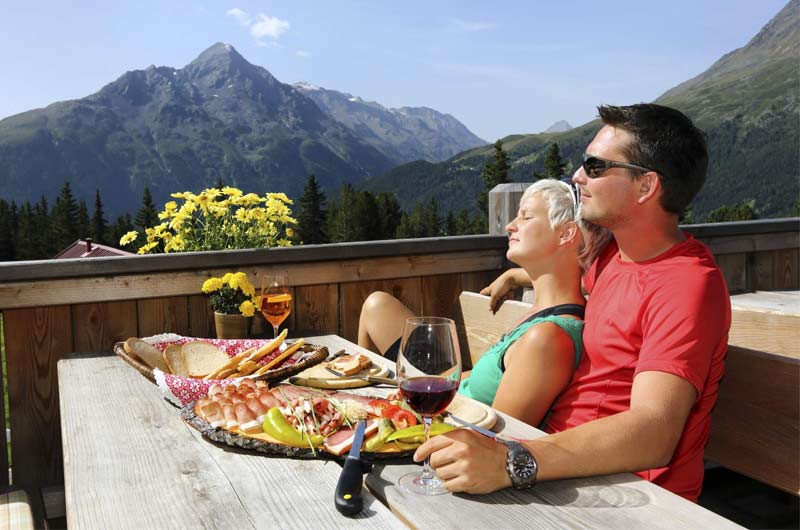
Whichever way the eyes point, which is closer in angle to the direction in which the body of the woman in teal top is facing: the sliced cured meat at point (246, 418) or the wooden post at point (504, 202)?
the sliced cured meat

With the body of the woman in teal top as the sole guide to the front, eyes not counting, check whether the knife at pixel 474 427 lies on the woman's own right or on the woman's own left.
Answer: on the woman's own left

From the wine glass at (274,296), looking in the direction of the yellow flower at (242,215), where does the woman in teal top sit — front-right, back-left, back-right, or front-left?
back-right

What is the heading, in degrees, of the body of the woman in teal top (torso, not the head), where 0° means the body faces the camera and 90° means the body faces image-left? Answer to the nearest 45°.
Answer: approximately 90°

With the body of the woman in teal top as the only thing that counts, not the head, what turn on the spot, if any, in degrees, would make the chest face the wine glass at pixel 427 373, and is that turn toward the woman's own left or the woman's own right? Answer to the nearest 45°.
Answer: approximately 90° to the woman's own left

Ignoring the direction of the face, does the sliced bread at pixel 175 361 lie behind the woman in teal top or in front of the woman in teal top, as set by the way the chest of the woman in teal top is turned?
in front

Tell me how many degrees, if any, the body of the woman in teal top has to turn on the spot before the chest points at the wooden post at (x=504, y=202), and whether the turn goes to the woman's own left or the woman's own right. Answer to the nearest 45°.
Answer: approximately 90° to the woman's own right

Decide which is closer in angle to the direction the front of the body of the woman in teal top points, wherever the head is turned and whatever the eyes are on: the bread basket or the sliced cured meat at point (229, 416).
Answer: the bread basket

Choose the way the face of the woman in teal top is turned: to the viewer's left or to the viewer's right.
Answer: to the viewer's left

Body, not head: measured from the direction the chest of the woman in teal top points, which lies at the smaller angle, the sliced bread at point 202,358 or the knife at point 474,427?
the sliced bread

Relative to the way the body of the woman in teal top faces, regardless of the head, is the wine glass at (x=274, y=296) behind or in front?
in front

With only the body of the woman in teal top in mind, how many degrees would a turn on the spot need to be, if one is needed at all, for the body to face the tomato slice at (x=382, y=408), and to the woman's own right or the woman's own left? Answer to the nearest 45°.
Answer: approximately 45° to the woman's own left

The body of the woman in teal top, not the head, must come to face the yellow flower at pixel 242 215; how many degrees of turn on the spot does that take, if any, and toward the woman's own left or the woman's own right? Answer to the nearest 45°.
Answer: approximately 45° to the woman's own right
